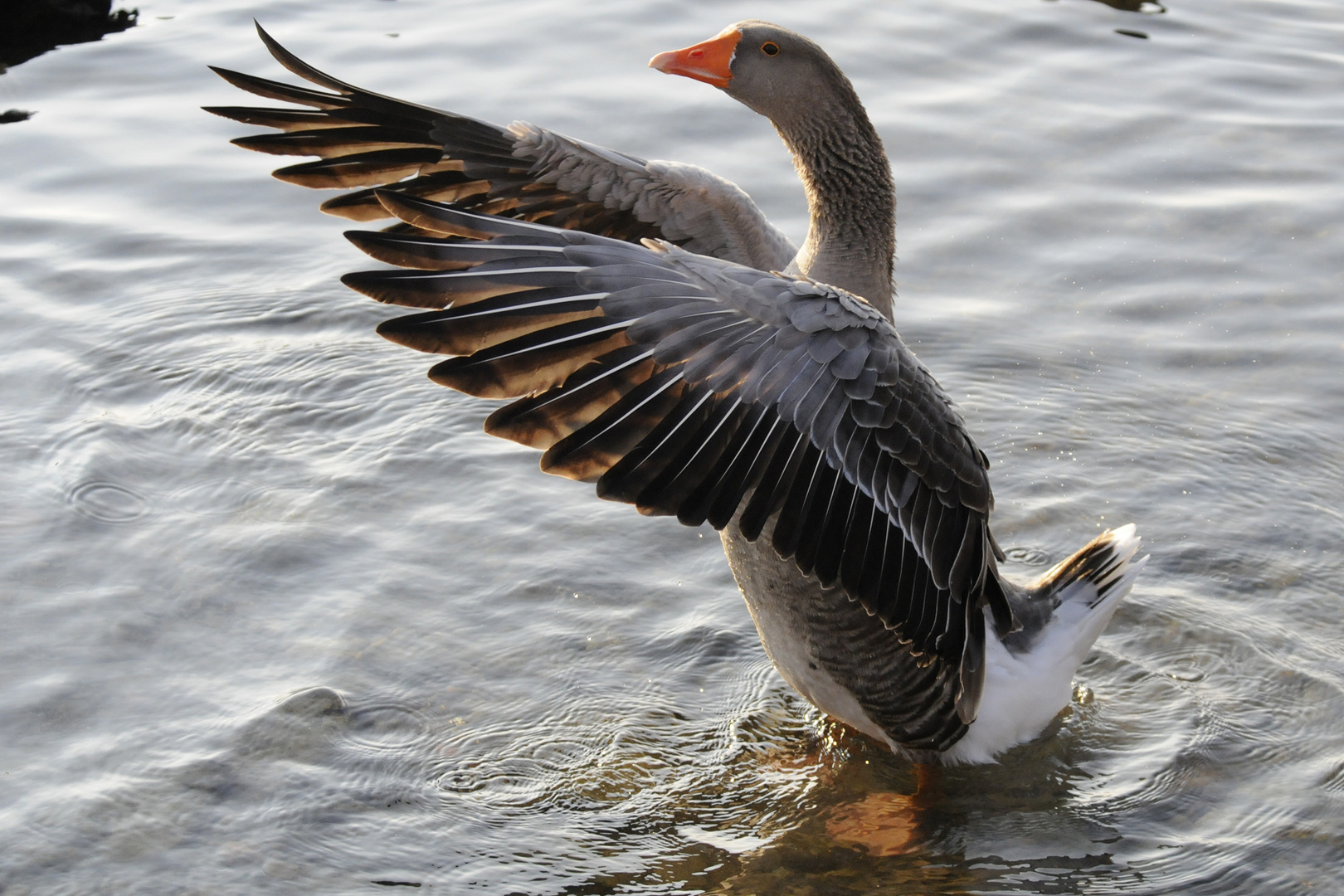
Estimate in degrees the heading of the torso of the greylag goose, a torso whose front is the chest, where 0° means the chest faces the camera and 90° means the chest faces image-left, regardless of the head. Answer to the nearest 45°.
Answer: approximately 90°
